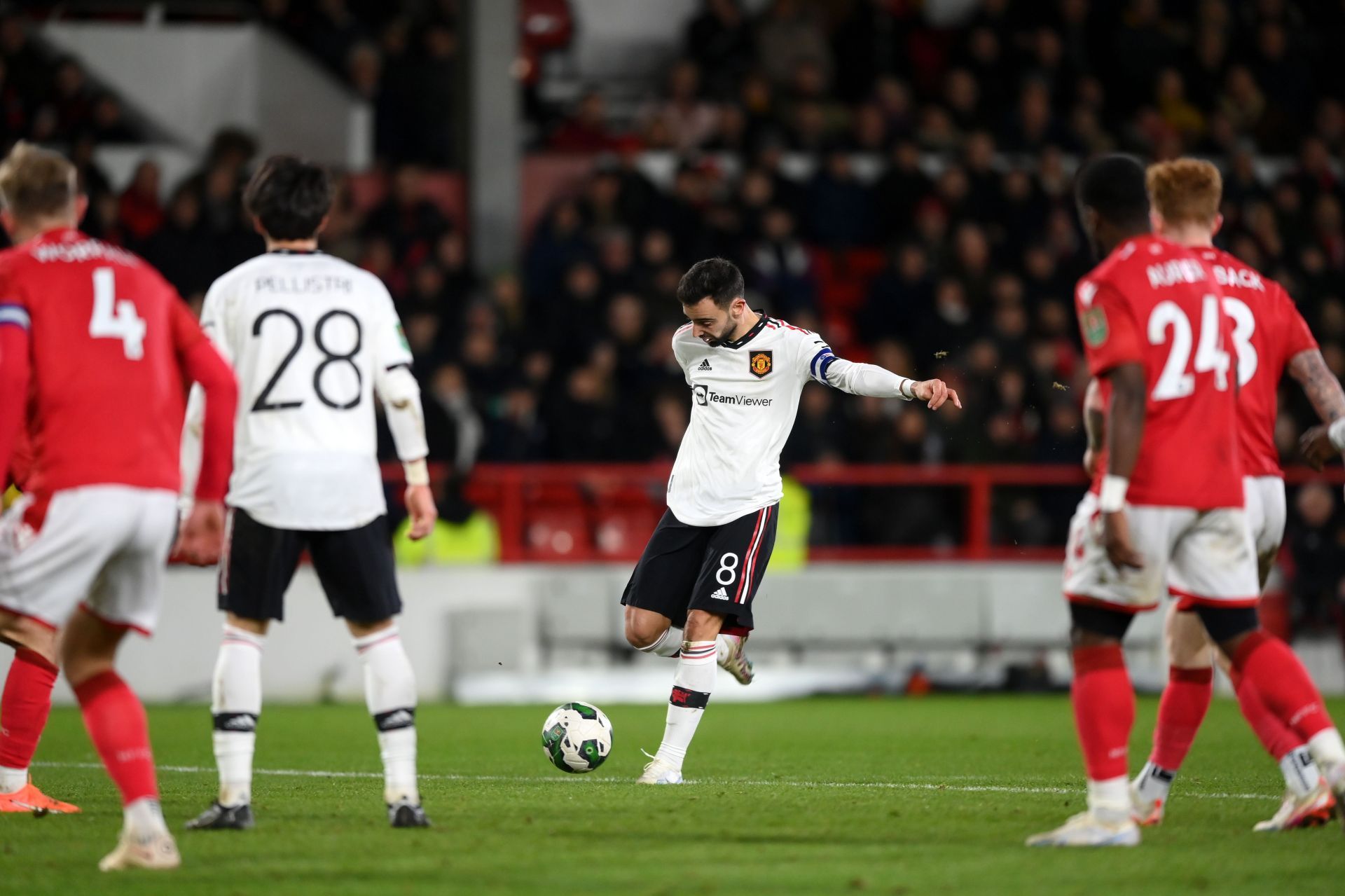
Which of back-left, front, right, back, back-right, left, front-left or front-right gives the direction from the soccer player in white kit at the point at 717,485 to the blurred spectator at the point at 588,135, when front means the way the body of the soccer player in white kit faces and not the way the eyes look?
back-right

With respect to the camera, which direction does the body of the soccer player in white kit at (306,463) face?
away from the camera

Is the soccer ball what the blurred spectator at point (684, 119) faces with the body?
yes

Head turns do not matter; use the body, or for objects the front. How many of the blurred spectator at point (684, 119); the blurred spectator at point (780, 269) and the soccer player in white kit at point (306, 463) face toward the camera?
2

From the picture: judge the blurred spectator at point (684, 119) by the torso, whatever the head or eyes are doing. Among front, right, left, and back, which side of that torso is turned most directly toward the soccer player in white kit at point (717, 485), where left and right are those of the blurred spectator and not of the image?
front

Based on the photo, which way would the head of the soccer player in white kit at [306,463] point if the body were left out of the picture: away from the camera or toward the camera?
away from the camera

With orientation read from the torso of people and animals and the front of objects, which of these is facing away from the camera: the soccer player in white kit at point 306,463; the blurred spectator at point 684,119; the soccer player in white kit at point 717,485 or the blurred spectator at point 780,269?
the soccer player in white kit at point 306,463

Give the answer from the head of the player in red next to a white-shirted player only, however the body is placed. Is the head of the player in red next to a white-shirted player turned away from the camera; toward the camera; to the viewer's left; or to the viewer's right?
away from the camera

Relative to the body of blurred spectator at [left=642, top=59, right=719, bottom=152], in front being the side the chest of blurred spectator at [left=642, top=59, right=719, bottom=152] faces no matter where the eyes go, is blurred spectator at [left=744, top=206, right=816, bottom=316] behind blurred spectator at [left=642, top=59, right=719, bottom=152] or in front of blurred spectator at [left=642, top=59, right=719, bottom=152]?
in front

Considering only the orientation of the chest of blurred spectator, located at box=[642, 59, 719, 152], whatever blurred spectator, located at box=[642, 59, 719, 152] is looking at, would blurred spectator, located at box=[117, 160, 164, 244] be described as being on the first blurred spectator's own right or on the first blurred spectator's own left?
on the first blurred spectator's own right

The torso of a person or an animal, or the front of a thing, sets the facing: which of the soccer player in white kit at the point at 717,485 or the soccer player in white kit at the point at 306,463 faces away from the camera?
the soccer player in white kit at the point at 306,463

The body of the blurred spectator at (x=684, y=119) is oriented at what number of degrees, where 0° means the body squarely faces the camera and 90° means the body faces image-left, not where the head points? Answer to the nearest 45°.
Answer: approximately 0°
